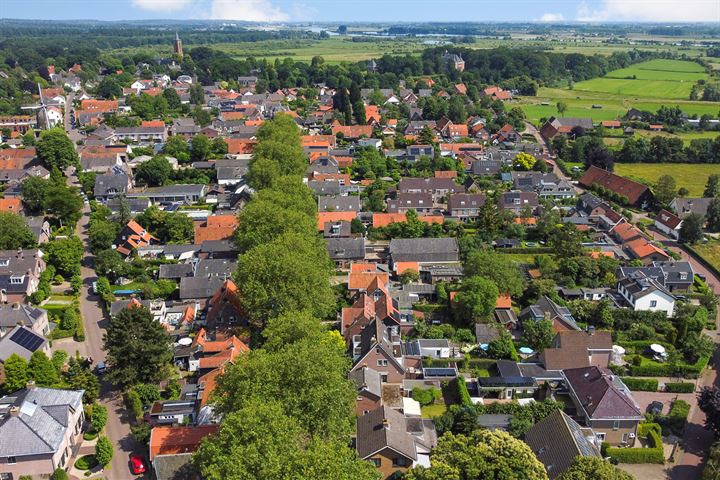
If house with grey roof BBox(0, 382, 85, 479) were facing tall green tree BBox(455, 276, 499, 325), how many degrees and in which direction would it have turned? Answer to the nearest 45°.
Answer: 0° — it already faces it

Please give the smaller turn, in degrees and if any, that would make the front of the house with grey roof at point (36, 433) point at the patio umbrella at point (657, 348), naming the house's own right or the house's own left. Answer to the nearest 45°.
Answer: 0° — it already faces it

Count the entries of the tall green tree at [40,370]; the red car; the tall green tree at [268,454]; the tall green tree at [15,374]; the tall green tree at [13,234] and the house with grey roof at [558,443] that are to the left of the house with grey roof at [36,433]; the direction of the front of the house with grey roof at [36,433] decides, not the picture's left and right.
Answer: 3

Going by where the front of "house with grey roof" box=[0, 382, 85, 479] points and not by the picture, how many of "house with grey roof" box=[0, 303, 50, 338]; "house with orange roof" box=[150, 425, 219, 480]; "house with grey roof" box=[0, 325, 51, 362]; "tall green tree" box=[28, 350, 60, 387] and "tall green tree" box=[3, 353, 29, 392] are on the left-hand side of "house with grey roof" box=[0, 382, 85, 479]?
4

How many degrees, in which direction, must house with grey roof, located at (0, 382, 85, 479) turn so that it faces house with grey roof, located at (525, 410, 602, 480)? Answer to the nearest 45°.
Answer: approximately 45° to its right

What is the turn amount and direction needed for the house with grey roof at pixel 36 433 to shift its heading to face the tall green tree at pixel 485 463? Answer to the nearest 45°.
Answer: approximately 45° to its right

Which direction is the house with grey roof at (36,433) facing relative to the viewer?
to the viewer's right

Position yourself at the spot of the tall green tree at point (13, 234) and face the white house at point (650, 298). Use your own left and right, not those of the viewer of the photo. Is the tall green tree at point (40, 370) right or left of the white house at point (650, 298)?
right

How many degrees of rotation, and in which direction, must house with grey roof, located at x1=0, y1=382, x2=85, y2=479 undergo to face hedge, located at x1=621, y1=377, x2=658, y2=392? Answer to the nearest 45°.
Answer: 0° — it already faces it

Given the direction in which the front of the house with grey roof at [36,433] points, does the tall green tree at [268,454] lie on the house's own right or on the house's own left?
on the house's own right

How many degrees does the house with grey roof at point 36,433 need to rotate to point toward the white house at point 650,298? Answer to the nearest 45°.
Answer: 0° — it already faces it

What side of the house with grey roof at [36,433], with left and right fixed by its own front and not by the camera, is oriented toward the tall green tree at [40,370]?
left

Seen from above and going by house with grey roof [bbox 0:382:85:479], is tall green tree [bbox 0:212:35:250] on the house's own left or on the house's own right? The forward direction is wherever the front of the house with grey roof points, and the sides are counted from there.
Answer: on the house's own left

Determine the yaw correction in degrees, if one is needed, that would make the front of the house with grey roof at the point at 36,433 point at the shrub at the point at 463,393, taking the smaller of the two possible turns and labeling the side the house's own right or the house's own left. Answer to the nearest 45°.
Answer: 0° — it already faces it

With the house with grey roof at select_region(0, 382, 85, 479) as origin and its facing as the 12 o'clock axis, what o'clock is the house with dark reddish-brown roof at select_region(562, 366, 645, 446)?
the house with dark reddish-brown roof at select_region(562, 366, 645, 446) is roughly at 1 o'clock from the house with grey roof at select_region(0, 382, 85, 479).

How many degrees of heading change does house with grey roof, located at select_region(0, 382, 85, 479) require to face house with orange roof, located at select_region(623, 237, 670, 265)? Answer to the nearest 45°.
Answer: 0° — it already faces it
